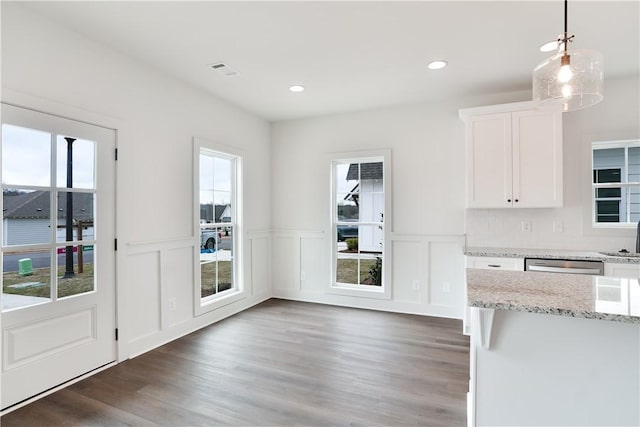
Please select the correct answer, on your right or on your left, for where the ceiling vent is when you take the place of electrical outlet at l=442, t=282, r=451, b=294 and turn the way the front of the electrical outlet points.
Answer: on your right

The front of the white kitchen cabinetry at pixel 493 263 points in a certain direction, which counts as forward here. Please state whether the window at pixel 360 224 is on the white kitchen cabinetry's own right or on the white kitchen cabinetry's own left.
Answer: on the white kitchen cabinetry's own right

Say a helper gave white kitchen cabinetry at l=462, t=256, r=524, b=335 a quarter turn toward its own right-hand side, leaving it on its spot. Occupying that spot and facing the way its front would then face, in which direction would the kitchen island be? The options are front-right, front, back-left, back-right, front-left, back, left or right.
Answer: left

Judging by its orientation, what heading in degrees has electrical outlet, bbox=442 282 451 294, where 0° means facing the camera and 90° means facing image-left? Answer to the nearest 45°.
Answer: approximately 0°

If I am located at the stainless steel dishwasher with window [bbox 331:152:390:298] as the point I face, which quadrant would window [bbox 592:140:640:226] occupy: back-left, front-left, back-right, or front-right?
back-right

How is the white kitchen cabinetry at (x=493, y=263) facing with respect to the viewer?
toward the camera

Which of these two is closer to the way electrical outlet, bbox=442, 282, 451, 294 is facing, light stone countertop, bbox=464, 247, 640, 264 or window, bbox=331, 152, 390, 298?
the light stone countertop

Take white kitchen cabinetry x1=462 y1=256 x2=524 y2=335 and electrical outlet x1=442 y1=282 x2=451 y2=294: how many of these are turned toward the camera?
2

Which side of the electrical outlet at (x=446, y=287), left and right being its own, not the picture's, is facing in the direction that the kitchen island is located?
front

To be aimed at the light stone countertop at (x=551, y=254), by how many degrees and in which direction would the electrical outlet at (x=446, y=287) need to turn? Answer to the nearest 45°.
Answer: approximately 45° to its left

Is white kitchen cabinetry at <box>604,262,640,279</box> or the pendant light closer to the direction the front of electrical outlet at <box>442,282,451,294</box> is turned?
the pendant light

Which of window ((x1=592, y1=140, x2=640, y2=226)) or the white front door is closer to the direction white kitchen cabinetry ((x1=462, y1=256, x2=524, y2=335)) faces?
the white front door

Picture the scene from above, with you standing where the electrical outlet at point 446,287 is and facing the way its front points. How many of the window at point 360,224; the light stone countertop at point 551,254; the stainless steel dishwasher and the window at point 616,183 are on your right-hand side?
1

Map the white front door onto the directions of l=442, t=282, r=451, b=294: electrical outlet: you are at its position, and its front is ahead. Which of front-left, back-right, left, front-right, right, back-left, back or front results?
front-right

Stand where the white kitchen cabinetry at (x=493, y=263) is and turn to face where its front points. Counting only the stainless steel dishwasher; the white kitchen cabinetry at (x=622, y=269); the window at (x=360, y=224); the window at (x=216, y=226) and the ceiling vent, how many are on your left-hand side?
2

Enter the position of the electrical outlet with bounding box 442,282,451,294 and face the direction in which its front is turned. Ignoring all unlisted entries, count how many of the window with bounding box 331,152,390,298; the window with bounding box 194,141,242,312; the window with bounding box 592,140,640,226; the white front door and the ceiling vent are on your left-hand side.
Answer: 1
